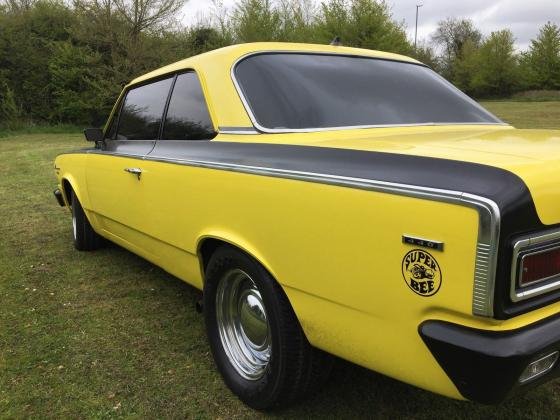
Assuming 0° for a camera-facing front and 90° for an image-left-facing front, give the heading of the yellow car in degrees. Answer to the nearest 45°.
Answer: approximately 135°

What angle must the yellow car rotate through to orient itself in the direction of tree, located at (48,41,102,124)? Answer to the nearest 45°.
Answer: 0° — it already faces it

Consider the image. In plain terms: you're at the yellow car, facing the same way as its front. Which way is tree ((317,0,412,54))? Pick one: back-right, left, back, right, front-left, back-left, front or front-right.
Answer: front-right

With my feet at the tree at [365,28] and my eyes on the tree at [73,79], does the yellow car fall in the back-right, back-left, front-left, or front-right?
front-left

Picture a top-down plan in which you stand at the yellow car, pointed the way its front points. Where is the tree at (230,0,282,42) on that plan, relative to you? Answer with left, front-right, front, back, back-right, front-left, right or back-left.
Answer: front-right

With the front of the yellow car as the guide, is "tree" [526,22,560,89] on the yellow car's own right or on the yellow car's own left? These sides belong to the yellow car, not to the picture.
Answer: on the yellow car's own right

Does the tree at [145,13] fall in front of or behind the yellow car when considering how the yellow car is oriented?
in front
